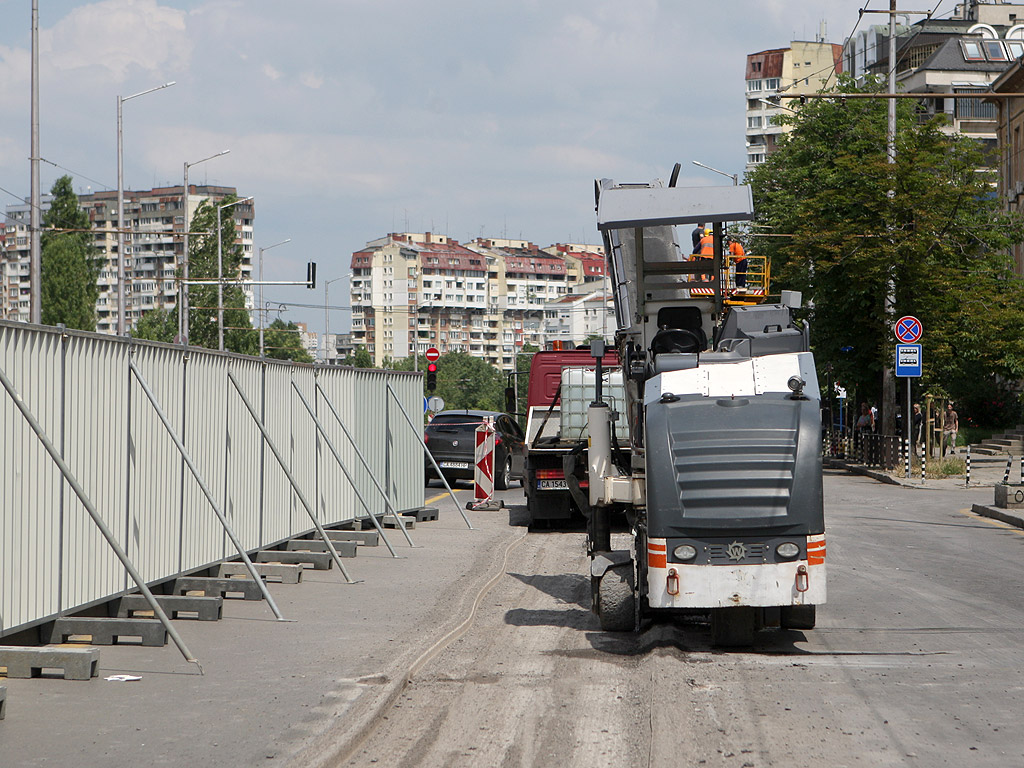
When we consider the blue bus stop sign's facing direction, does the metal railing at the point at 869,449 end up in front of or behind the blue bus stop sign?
behind

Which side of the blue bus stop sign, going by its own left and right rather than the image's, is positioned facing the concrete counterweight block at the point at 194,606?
front

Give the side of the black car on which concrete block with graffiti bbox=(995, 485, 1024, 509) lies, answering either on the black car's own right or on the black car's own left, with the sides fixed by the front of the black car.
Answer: on the black car's own right

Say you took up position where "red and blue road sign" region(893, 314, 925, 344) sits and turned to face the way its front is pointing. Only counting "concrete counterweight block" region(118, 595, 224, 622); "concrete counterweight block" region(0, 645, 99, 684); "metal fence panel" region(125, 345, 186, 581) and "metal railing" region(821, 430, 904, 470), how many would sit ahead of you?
3

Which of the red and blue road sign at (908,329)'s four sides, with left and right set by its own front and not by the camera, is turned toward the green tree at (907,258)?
back

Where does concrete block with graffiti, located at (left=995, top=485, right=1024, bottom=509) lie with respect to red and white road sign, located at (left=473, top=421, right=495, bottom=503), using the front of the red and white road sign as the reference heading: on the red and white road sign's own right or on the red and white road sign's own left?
on the red and white road sign's own left

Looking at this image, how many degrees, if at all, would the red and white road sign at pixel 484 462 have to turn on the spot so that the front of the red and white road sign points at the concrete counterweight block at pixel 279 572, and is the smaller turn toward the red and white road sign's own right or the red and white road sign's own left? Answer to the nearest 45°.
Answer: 0° — it already faces it

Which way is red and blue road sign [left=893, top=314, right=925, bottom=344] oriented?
toward the camera

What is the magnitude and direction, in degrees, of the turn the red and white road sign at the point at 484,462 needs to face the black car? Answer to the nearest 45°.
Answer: approximately 180°
